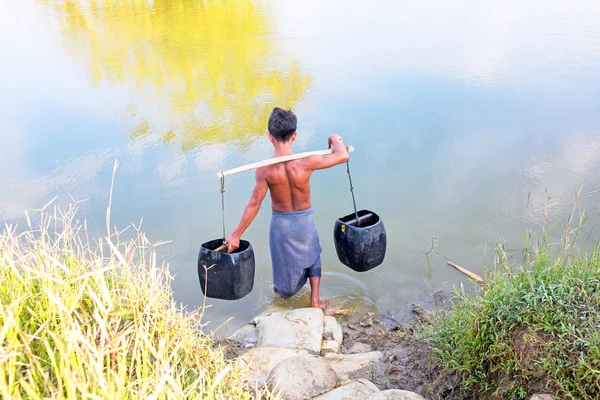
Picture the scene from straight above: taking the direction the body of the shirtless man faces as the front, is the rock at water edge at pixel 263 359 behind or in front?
behind

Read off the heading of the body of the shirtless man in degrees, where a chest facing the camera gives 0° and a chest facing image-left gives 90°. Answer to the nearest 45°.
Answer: approximately 180°

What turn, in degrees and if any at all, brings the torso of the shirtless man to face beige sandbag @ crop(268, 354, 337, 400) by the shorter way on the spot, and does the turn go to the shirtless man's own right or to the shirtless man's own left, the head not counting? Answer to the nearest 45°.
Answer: approximately 180°

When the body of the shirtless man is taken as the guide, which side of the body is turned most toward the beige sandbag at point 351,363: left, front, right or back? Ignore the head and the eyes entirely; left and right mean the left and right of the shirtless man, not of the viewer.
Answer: back

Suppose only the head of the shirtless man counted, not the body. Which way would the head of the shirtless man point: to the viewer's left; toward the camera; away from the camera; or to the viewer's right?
away from the camera
